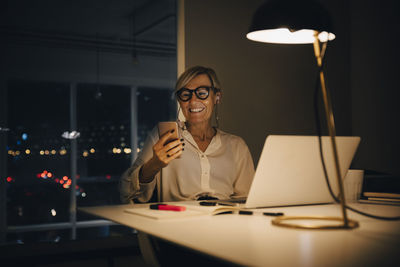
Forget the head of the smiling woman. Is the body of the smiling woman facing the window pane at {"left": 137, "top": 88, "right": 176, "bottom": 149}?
no

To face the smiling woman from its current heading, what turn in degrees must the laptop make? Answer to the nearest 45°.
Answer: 0° — it already faces them

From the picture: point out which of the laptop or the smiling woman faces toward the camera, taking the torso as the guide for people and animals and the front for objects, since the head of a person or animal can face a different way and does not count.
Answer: the smiling woman

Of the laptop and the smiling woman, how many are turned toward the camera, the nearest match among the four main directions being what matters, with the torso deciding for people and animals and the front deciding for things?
1

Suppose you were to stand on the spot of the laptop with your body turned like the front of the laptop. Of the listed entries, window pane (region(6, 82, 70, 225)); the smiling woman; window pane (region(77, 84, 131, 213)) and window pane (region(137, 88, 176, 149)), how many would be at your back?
0

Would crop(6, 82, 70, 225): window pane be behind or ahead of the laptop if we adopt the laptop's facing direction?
ahead

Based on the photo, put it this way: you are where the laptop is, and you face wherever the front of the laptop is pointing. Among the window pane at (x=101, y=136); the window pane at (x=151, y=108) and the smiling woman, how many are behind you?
0

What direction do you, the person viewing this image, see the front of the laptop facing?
facing away from the viewer and to the left of the viewer

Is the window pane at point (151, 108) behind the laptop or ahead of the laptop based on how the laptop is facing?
ahead

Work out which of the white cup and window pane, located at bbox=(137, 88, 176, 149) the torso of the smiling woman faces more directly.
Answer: the white cup

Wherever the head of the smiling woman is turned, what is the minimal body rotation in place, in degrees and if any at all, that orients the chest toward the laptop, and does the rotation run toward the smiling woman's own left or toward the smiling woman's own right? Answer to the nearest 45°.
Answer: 0° — they already face it

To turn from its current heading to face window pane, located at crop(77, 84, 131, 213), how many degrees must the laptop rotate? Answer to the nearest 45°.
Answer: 0° — it already faces it

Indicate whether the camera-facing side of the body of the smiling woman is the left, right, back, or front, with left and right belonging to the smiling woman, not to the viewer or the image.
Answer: front

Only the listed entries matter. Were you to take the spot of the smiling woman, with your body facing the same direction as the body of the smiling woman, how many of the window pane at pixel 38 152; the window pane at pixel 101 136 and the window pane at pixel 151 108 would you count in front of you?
0

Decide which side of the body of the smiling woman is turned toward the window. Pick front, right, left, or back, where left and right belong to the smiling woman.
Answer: back
